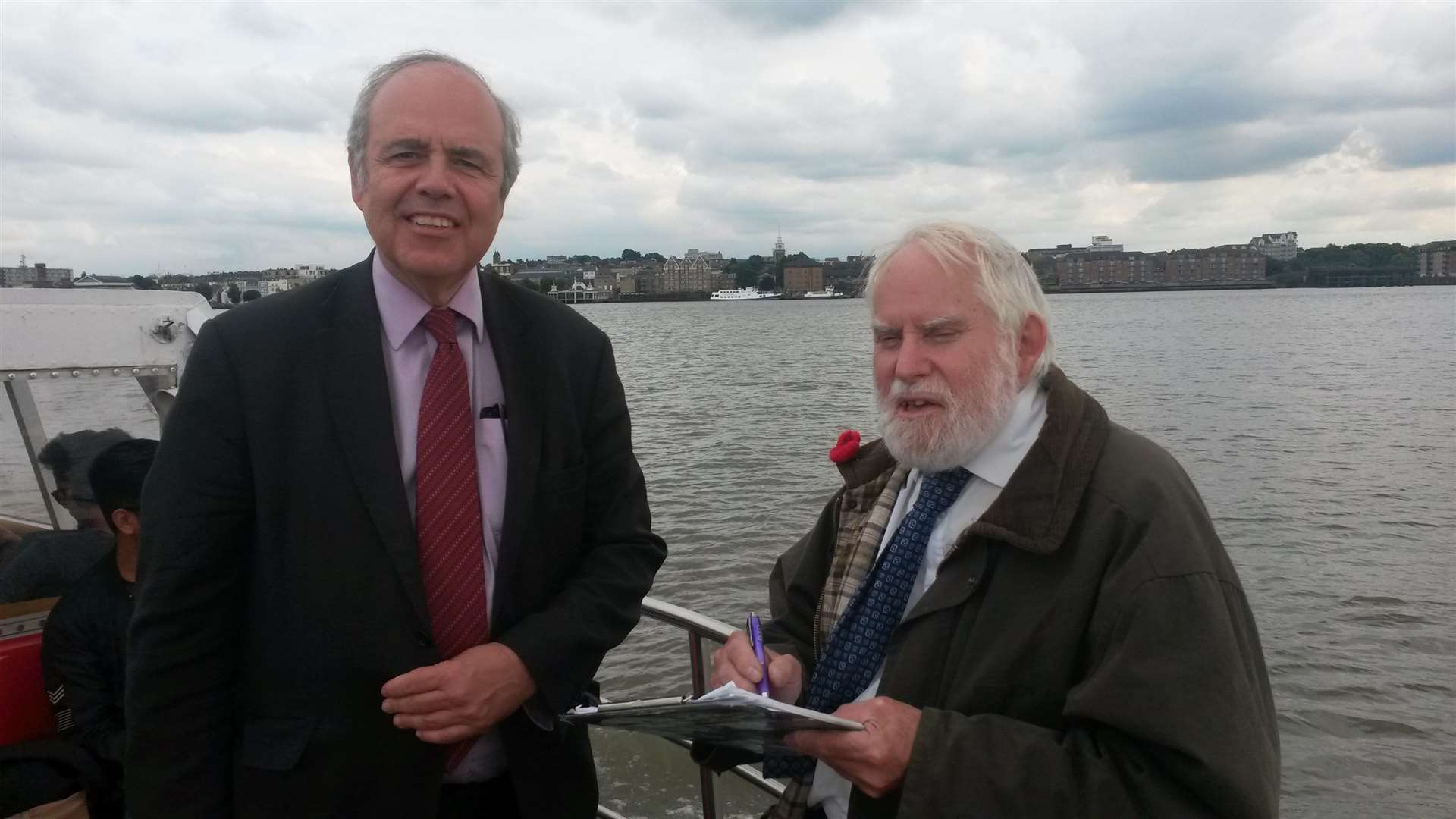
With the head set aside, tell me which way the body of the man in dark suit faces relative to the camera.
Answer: toward the camera

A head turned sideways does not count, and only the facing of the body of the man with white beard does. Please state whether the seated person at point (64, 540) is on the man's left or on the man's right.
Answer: on the man's right

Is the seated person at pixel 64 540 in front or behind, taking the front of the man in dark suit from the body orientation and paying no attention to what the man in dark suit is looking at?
behind

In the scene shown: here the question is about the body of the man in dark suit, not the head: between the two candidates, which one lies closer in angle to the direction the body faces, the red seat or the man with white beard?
the man with white beard

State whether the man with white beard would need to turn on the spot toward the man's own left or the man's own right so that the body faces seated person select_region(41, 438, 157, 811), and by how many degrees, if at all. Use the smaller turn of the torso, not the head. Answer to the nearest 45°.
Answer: approximately 45° to the man's own right

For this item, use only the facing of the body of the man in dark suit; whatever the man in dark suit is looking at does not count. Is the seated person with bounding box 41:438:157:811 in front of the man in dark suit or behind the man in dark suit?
behind

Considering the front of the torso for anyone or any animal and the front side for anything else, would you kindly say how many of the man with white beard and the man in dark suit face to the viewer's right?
0

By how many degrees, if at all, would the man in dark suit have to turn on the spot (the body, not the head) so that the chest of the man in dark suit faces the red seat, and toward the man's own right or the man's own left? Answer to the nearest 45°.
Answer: approximately 135° to the man's own right

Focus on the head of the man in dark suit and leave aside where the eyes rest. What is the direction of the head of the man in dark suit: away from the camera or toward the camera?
toward the camera

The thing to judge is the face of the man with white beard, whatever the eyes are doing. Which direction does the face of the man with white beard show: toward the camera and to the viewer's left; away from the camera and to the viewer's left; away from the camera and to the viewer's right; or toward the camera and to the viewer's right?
toward the camera and to the viewer's left

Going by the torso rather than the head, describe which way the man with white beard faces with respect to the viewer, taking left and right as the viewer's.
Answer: facing the viewer and to the left of the viewer

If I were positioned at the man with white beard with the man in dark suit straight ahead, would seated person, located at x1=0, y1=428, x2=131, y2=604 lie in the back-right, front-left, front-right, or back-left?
front-right

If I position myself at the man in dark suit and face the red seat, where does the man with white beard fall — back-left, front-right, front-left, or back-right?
back-right
